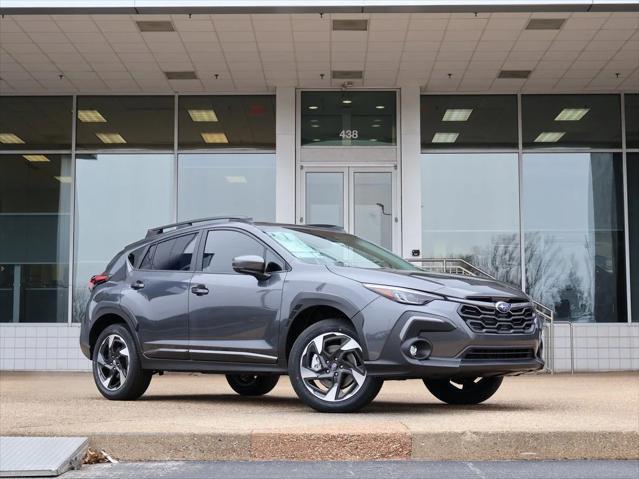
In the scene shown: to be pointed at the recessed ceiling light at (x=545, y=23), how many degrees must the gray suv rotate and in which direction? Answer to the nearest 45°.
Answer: approximately 90° to its left

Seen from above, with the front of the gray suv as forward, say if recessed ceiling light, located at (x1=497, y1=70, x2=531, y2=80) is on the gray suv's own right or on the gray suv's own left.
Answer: on the gray suv's own left

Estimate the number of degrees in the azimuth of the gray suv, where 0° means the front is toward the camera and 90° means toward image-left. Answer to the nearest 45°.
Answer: approximately 315°

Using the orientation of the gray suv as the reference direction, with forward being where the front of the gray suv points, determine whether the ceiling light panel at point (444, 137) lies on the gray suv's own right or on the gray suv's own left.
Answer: on the gray suv's own left
